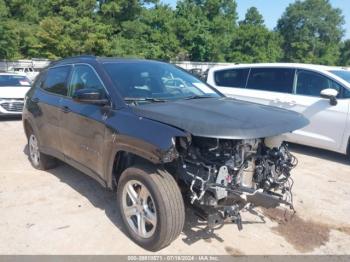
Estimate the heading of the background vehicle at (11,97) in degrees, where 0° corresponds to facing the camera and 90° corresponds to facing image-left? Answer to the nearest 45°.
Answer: approximately 0°

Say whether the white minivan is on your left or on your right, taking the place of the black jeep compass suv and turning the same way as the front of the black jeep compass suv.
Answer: on your left

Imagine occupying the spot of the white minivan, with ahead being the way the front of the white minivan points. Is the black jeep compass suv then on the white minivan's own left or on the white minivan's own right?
on the white minivan's own right

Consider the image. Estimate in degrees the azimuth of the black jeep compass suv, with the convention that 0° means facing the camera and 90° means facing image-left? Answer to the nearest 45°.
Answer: approximately 315°

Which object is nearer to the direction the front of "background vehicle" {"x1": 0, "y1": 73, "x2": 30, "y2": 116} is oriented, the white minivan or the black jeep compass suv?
the black jeep compass suv

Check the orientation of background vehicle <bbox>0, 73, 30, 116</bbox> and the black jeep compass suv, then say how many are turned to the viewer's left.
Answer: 0

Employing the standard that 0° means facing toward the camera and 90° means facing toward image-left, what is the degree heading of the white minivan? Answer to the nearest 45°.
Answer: approximately 315°

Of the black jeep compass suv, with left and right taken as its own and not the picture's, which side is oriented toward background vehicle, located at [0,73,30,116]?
back

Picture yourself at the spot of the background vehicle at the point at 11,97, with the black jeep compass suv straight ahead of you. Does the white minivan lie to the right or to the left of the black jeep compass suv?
left

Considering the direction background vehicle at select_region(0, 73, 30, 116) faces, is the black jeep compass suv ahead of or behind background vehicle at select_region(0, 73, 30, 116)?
ahead

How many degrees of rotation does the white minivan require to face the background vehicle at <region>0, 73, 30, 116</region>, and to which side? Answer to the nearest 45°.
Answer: approximately 135° to its right
